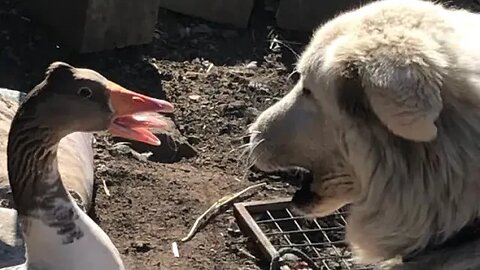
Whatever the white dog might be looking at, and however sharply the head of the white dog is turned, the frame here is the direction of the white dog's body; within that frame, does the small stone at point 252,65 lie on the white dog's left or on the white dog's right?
on the white dog's right

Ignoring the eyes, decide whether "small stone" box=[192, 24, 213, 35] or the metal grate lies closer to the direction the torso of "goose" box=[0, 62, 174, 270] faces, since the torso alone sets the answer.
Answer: the metal grate

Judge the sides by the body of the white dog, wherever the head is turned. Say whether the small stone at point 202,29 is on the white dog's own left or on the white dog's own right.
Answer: on the white dog's own right

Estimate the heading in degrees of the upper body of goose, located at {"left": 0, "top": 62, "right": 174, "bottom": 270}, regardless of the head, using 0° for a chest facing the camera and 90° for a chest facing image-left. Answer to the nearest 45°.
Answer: approximately 270°

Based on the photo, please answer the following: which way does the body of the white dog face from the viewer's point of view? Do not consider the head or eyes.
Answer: to the viewer's left

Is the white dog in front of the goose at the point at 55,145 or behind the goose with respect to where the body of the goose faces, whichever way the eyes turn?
in front

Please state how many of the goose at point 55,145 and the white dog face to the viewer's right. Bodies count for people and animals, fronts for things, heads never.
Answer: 1
